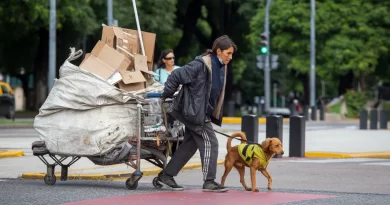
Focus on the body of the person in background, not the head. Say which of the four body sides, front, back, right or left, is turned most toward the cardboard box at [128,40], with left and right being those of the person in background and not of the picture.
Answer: right

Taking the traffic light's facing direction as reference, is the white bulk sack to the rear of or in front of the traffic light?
in front

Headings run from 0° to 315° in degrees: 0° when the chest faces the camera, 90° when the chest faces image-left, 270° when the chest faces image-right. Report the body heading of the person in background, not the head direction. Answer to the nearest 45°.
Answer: approximately 315°

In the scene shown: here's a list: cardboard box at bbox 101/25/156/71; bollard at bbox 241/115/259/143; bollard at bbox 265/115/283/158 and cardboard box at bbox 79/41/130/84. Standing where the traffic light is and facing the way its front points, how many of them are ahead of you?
4

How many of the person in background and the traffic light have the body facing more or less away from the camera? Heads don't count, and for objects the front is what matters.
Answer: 0

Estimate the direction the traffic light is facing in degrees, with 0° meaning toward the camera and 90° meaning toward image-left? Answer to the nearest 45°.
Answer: approximately 0°

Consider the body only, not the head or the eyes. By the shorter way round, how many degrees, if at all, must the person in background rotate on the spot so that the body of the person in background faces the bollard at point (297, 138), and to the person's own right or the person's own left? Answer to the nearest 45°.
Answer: approximately 90° to the person's own left

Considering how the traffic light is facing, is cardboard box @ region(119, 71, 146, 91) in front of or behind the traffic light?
in front

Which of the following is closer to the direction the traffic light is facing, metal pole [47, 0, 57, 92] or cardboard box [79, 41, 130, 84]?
the cardboard box

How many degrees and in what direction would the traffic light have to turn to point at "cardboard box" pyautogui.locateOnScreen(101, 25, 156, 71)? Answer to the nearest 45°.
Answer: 0° — it already faces it
